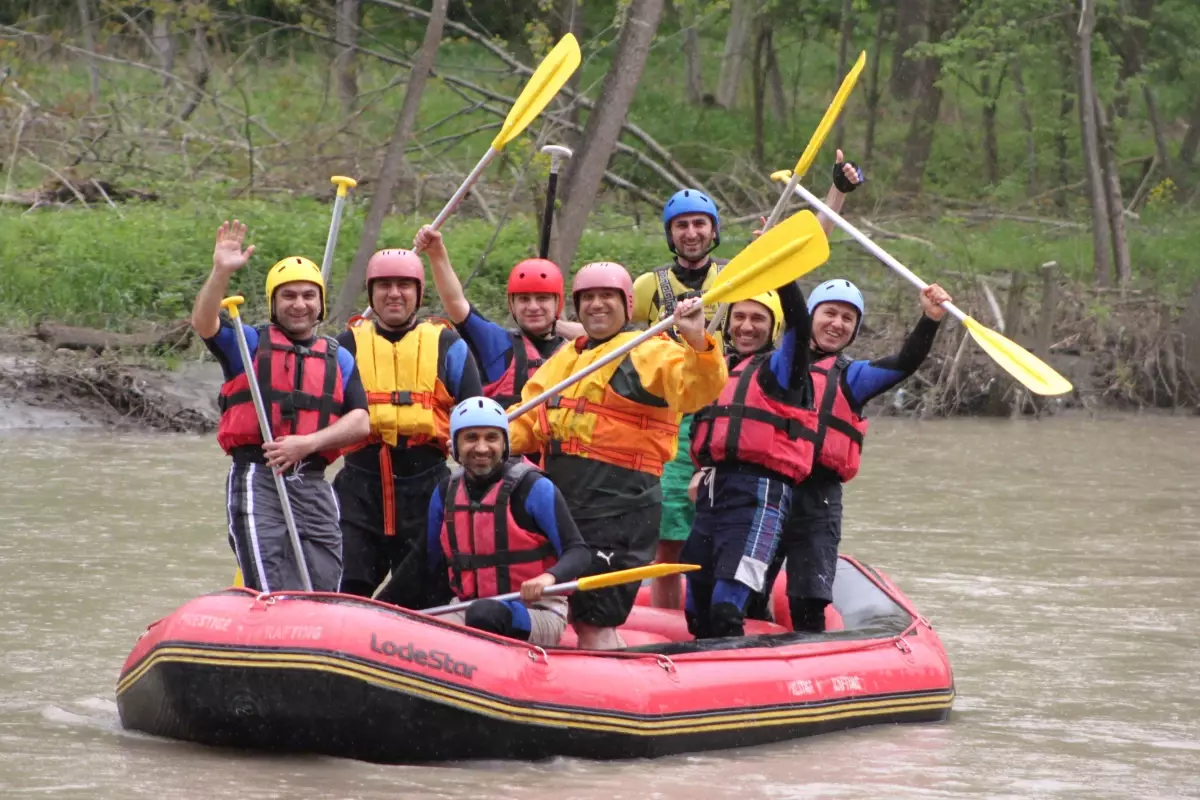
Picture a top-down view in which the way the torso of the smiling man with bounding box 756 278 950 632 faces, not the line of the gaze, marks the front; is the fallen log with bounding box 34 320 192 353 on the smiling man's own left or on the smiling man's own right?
on the smiling man's own right

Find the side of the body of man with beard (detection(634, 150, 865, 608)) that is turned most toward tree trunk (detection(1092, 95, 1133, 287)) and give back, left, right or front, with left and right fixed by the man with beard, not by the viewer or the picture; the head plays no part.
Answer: back

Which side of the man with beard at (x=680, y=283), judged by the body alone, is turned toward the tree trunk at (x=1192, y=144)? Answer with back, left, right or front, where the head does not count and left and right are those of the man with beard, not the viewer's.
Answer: back

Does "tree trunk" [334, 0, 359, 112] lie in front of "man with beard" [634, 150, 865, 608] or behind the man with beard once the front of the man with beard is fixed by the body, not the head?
behind

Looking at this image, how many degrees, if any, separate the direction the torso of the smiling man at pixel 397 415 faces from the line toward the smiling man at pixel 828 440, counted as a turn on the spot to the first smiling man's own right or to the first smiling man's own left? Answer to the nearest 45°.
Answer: approximately 90° to the first smiling man's own left

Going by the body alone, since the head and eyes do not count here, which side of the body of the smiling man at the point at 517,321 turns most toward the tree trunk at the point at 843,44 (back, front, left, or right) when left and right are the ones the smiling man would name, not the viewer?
back

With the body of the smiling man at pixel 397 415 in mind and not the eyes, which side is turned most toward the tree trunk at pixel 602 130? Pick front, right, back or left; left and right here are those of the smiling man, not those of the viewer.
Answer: back
